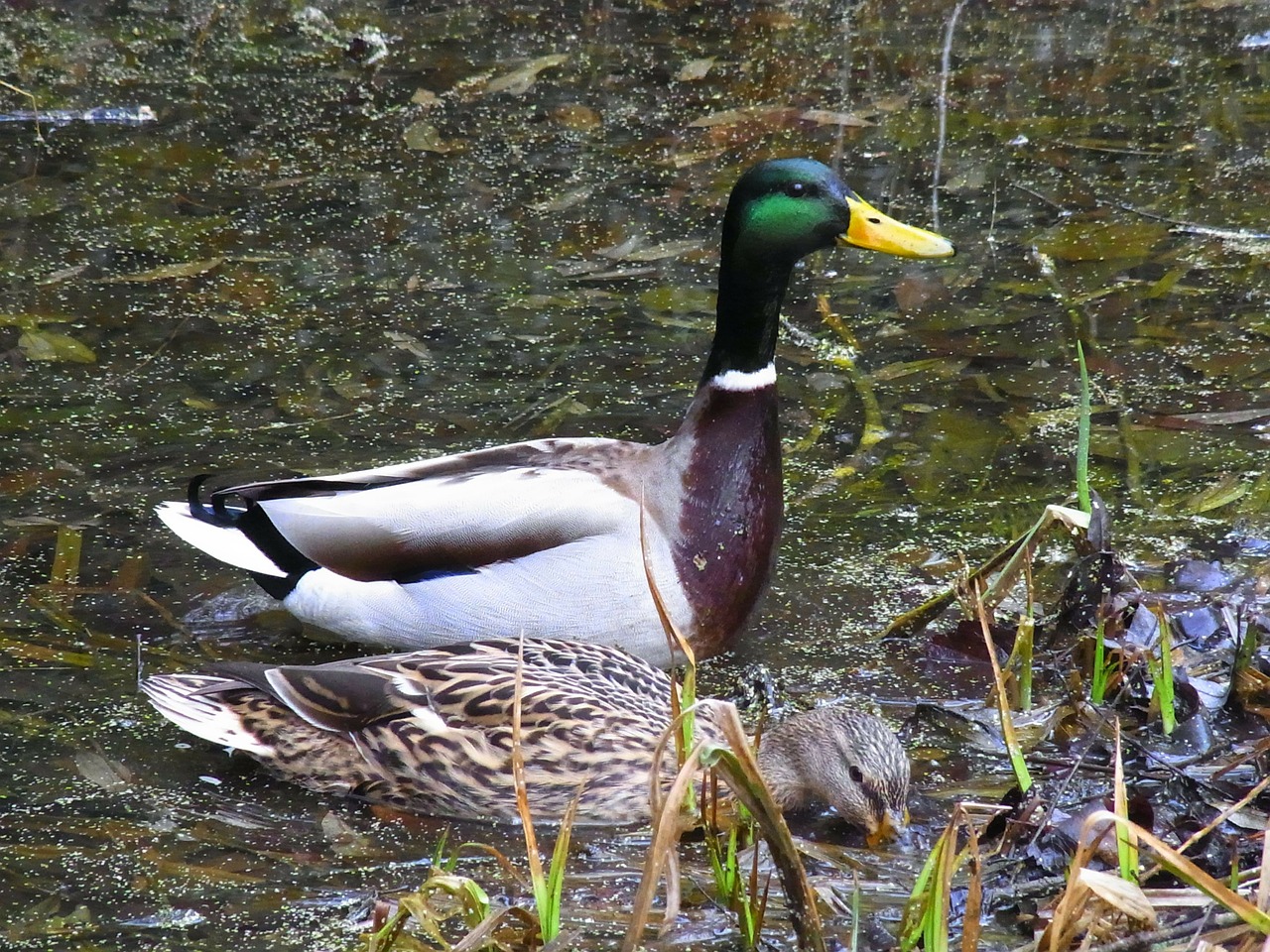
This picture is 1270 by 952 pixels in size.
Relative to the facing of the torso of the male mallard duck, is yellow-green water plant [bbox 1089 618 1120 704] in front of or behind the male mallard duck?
in front

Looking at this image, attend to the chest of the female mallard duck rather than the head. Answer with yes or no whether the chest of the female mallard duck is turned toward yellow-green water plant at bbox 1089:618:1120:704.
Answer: yes

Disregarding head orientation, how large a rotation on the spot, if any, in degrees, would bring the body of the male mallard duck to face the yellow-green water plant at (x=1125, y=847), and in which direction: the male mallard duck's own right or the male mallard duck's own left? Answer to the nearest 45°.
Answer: approximately 45° to the male mallard duck's own right

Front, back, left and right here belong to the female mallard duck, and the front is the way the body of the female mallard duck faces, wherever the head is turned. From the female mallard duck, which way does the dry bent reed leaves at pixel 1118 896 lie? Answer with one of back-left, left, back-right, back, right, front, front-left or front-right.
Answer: front-right

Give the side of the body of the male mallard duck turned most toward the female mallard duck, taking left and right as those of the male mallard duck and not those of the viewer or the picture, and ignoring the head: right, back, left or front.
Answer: right

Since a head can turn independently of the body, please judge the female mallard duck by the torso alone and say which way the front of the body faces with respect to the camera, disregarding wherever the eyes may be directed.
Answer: to the viewer's right

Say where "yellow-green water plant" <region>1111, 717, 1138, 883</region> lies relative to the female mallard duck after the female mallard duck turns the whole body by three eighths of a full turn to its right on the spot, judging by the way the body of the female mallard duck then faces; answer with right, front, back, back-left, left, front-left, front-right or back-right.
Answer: left

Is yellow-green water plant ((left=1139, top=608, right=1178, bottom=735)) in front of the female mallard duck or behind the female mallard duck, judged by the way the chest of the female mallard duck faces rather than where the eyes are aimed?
in front

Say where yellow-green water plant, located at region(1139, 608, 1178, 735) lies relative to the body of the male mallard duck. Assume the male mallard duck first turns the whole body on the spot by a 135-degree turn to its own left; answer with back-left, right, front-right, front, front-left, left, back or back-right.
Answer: back

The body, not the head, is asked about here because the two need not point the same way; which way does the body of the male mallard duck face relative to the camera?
to the viewer's right

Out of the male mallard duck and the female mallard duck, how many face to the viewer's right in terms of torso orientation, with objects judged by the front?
2

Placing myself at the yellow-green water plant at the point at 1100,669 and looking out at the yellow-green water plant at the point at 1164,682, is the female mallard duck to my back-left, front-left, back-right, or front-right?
back-right
